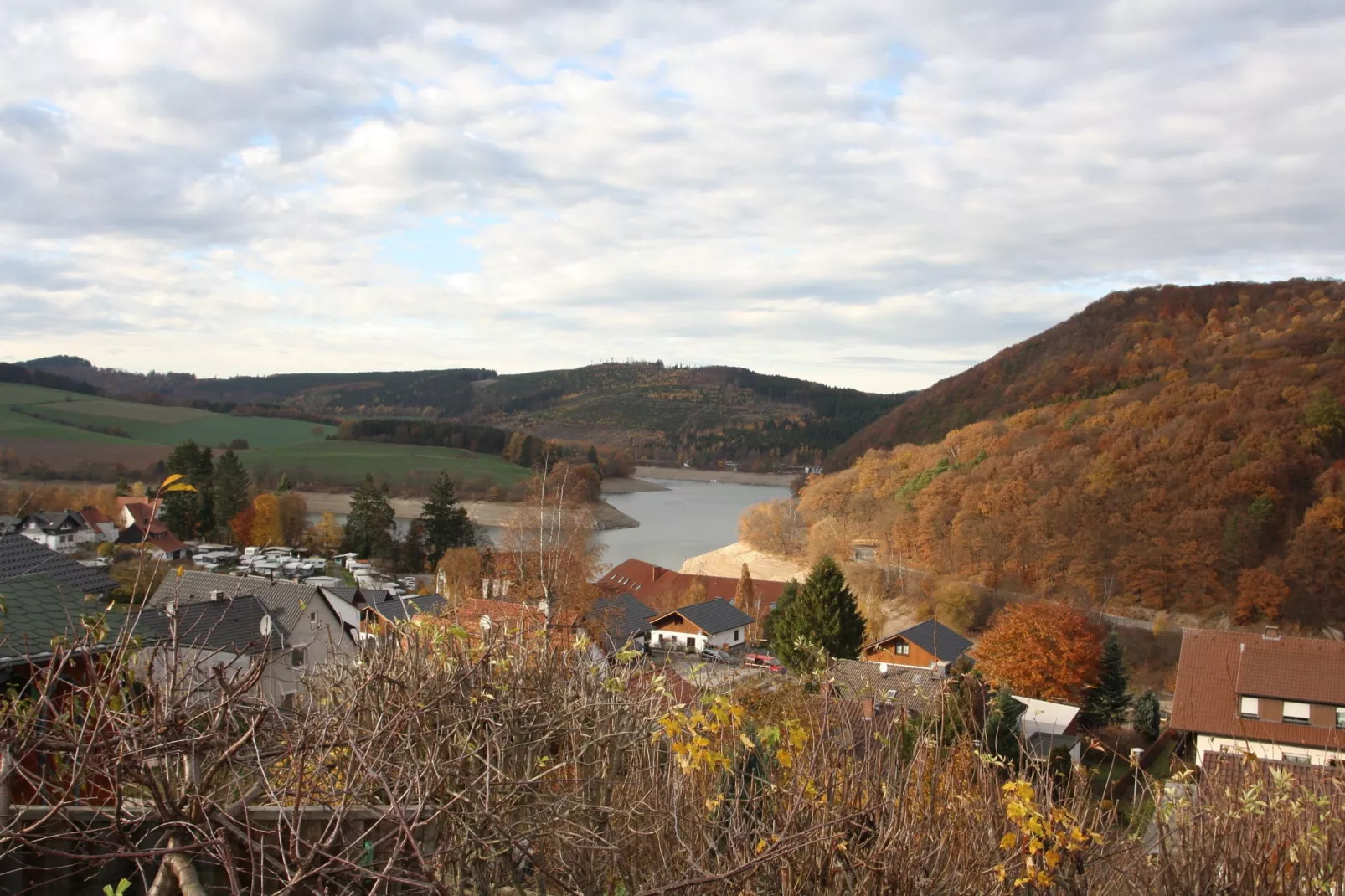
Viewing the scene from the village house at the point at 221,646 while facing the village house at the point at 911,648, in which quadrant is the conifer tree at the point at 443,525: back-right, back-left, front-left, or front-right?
front-left

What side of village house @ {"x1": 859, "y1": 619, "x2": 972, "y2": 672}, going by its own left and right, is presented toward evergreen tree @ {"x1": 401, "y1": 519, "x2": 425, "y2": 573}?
right

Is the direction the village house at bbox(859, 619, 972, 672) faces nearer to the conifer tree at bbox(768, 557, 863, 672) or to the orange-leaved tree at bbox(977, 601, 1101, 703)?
the conifer tree

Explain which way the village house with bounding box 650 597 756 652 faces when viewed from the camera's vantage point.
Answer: facing the viewer and to the left of the viewer

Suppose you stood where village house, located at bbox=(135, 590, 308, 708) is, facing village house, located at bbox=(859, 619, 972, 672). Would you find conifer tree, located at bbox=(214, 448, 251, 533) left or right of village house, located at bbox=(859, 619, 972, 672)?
left

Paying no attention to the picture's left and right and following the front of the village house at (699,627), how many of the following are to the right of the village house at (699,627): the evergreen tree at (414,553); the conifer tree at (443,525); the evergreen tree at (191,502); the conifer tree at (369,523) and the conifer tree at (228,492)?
5

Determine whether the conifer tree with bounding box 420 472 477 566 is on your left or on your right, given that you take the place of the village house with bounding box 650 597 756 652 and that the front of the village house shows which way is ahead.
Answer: on your right

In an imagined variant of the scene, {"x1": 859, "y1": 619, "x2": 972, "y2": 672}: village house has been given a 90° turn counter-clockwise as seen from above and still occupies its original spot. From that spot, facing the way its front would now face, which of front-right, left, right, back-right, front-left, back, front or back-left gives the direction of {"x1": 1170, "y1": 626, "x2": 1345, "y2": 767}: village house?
front

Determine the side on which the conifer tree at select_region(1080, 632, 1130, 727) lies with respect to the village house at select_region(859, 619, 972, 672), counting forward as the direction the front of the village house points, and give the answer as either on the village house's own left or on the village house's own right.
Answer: on the village house's own left

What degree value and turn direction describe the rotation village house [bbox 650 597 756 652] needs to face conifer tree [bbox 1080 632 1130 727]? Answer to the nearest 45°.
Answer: approximately 90° to its left

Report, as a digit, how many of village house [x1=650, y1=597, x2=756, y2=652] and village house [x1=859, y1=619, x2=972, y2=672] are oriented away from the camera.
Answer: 0

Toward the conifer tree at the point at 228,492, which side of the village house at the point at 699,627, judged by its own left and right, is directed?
right

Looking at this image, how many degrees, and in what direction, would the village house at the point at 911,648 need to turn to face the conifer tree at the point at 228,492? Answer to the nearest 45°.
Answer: approximately 45° to its right
